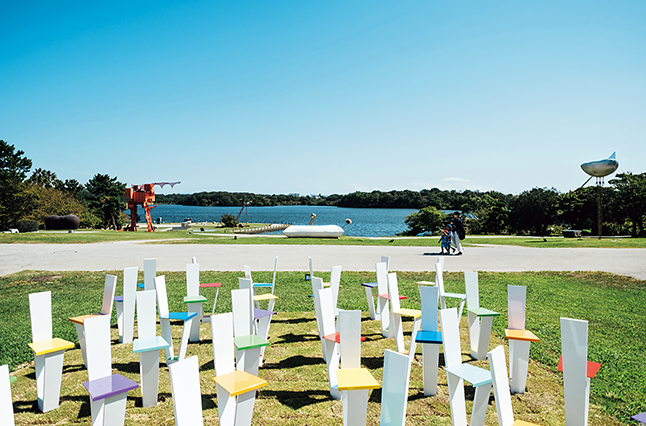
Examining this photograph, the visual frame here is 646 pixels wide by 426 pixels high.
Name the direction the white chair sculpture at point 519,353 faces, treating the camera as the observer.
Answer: facing the viewer and to the right of the viewer

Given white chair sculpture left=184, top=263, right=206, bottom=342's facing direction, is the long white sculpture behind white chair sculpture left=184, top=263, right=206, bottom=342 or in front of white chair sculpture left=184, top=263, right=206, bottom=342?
behind

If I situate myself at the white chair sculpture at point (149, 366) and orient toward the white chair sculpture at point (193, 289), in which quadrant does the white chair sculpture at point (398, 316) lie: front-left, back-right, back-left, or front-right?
front-right

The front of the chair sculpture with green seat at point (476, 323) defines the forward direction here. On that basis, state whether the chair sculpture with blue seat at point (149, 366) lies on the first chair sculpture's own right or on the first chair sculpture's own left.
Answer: on the first chair sculpture's own right

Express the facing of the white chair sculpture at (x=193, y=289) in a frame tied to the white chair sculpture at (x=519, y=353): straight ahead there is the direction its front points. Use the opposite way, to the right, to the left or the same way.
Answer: the same way

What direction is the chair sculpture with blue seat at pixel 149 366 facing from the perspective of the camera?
toward the camera

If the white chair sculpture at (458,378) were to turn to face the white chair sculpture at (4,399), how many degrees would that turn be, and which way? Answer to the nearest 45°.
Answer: approximately 90° to its right

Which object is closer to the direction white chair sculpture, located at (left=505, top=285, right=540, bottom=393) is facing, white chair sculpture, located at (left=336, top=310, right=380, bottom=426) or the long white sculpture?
the white chair sculpture
